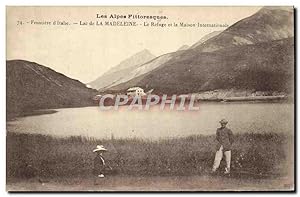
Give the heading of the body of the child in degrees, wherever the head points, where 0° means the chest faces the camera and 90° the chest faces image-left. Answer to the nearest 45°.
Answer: approximately 315°
